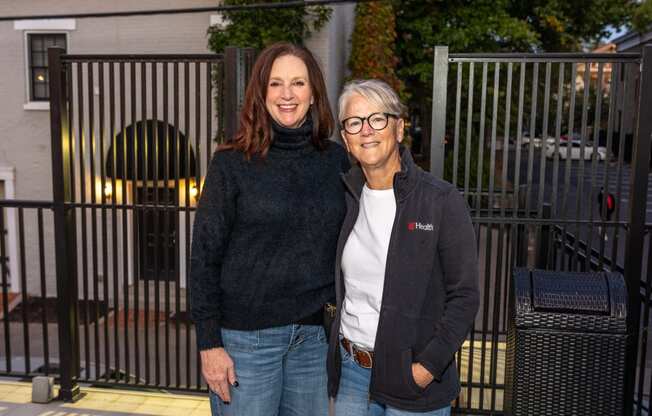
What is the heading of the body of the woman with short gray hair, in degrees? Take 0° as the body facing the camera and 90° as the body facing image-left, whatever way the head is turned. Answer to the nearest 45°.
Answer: approximately 45°

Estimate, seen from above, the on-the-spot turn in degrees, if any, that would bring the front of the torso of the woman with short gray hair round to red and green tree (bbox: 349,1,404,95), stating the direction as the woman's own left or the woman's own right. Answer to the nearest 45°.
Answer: approximately 135° to the woman's own right

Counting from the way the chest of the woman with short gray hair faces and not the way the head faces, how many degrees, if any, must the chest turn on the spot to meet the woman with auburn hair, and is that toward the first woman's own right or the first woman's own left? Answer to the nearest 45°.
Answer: approximately 45° to the first woman's own right

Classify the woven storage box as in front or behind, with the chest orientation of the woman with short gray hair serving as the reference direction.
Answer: behind

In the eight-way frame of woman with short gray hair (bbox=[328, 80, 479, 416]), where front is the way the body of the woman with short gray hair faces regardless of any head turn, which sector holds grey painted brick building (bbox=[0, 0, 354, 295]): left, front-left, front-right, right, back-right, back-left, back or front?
right

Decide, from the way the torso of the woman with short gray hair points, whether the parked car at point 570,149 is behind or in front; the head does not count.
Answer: behind
